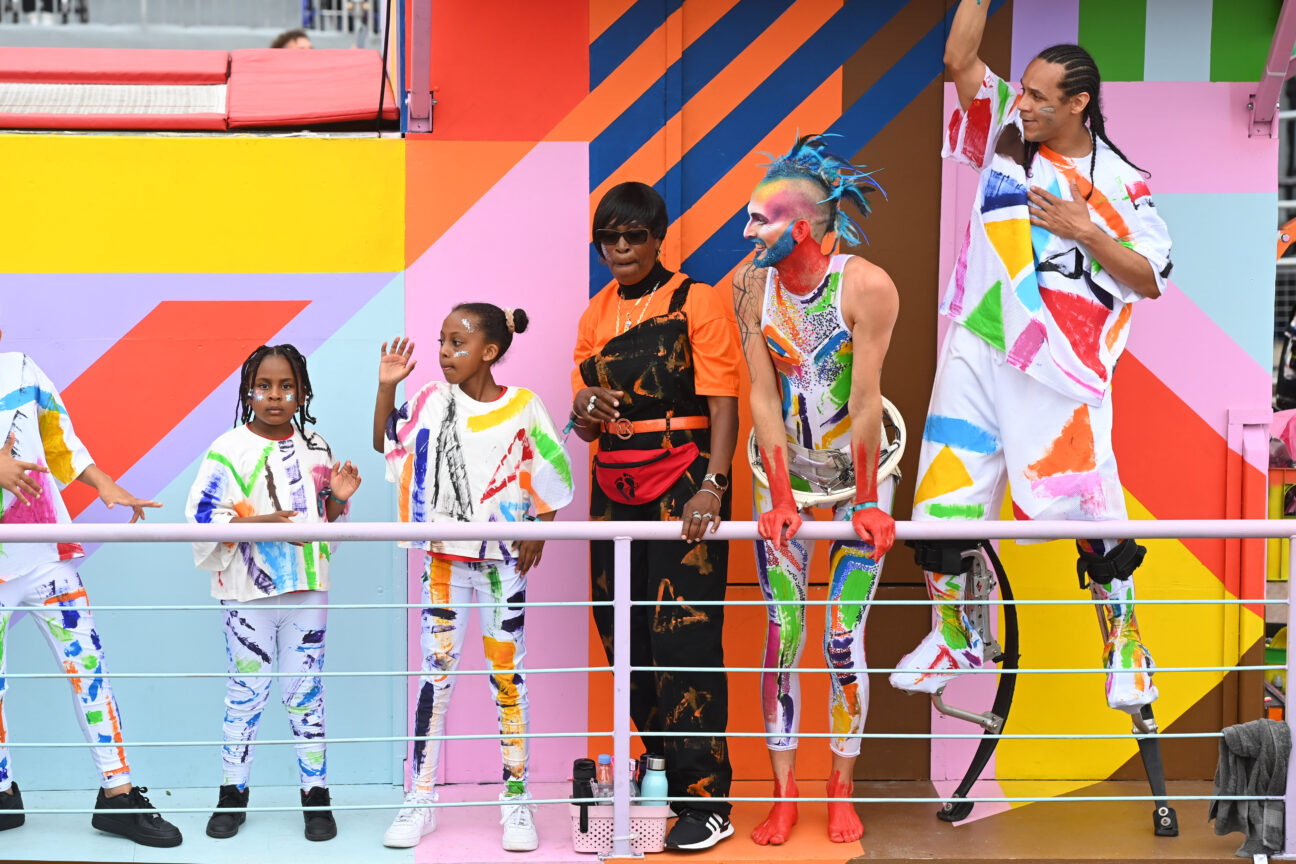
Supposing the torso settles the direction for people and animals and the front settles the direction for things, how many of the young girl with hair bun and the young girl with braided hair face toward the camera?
2

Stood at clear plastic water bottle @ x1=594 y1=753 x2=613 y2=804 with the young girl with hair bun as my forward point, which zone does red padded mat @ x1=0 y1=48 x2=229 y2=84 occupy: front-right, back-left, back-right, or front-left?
front-right

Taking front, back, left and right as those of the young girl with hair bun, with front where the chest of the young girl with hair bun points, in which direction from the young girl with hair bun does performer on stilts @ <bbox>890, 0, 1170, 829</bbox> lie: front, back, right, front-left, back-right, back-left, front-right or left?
left

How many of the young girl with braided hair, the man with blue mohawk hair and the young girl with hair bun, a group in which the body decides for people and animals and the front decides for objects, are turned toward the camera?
3

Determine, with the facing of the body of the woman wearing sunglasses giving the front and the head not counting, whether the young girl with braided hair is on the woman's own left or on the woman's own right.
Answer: on the woman's own right

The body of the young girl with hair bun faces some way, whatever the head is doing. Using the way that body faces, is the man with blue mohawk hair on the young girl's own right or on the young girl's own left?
on the young girl's own left

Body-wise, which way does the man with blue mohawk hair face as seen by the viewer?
toward the camera

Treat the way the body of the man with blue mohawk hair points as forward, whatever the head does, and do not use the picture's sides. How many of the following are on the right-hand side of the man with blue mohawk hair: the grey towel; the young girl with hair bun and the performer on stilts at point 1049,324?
1

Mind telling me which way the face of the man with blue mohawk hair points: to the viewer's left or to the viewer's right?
to the viewer's left

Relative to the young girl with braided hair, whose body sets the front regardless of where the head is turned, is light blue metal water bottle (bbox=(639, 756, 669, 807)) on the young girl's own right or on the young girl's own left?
on the young girl's own left

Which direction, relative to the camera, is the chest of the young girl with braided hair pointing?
toward the camera

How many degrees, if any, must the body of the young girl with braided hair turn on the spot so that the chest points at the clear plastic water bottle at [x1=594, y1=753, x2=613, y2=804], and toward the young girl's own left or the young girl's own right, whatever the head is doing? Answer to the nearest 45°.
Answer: approximately 90° to the young girl's own left

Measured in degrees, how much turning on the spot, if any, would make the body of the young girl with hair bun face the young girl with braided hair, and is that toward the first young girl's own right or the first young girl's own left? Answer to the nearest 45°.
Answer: approximately 90° to the first young girl's own right

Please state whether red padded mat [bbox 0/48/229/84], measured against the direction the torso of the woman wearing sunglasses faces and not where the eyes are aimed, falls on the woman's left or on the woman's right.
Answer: on the woman's right

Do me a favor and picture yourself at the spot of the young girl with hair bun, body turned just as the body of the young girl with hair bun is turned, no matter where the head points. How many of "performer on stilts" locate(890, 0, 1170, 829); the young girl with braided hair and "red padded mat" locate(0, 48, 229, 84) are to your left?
1
